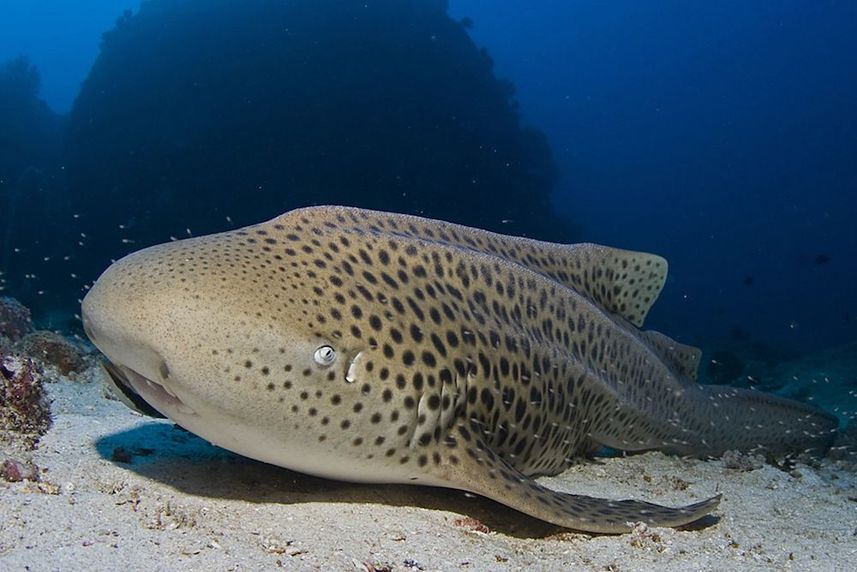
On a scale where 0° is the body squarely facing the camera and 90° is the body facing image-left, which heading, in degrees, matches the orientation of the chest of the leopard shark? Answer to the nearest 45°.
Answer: approximately 45°

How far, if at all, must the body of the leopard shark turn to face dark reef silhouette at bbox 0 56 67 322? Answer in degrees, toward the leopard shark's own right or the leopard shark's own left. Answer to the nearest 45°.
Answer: approximately 90° to the leopard shark's own right

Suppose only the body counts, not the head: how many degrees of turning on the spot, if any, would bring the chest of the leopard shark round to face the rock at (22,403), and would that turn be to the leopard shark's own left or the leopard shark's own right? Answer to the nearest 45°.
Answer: approximately 45° to the leopard shark's own right

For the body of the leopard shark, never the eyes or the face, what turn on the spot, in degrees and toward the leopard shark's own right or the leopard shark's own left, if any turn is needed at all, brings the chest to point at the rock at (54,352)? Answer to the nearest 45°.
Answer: approximately 90° to the leopard shark's own right

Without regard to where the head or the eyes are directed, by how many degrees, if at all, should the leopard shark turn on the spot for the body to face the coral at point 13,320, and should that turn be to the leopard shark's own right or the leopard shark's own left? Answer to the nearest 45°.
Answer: approximately 90° to the leopard shark's own right

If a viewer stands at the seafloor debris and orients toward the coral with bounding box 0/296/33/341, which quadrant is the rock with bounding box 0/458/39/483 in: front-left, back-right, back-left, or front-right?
front-left

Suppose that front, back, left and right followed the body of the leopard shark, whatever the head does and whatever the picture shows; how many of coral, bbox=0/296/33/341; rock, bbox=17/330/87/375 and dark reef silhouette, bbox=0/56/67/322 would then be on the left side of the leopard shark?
0

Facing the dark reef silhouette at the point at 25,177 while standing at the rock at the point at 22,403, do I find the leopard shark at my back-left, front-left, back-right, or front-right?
back-right

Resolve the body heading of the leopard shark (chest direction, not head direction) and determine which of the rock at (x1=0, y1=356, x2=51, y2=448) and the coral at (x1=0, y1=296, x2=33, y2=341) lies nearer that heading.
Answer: the rock
